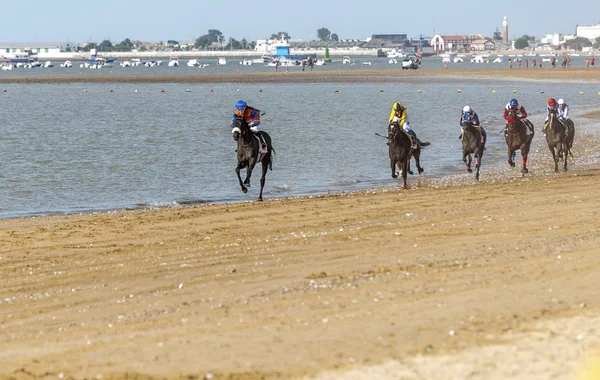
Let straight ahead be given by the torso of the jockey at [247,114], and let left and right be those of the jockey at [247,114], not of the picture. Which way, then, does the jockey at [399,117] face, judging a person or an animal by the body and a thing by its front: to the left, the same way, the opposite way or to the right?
the same way

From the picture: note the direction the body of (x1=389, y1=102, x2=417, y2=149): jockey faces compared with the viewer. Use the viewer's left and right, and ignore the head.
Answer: facing the viewer and to the left of the viewer

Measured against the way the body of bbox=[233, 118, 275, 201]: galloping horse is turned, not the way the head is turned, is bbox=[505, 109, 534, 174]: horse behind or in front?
behind

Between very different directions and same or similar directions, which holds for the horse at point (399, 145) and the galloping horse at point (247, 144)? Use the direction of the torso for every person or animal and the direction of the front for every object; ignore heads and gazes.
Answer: same or similar directions

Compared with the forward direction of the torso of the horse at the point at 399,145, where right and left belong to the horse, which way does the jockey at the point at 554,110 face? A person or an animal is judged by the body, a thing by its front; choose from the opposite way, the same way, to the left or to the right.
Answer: the same way

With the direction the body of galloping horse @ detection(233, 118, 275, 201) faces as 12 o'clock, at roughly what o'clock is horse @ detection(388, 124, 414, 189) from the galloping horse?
The horse is roughly at 7 o'clock from the galloping horse.

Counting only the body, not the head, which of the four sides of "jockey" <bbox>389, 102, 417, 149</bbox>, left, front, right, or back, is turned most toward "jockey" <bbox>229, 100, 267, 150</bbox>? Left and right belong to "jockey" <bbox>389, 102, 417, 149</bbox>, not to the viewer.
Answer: front

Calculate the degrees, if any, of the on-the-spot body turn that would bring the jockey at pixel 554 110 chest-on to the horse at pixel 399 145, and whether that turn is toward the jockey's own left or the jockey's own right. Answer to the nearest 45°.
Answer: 0° — they already face it

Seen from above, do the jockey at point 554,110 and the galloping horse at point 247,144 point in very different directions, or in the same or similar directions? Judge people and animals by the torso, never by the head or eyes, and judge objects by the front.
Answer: same or similar directions

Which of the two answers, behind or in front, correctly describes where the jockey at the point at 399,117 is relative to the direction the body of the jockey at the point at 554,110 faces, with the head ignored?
in front

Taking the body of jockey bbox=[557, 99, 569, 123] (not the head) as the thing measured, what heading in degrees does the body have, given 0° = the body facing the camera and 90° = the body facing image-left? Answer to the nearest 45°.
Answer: approximately 45°

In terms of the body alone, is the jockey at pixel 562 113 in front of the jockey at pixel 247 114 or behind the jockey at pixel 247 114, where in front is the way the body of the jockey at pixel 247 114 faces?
behind

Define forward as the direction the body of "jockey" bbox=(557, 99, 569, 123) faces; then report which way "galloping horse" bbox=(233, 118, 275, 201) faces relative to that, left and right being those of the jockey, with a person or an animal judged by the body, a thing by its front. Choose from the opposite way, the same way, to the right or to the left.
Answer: the same way
